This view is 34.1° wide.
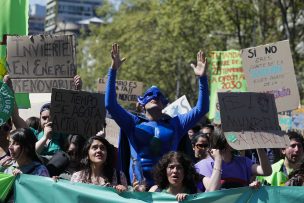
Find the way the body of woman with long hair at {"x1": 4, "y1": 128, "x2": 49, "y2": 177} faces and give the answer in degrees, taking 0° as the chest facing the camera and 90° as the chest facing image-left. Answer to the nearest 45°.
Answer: approximately 45°

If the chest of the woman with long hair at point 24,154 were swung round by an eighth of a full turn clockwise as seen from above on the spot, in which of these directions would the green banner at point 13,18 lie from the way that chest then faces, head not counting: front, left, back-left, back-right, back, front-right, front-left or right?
right

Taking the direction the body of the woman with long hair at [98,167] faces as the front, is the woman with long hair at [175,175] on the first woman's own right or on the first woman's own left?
on the first woman's own left

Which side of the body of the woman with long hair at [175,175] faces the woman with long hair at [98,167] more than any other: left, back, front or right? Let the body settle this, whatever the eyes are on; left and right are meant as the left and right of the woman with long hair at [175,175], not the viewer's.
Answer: right

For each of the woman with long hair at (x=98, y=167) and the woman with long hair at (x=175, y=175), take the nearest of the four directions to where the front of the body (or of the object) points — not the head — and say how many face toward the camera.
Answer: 2

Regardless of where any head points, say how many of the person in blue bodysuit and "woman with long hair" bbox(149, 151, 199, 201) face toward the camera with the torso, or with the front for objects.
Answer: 2
